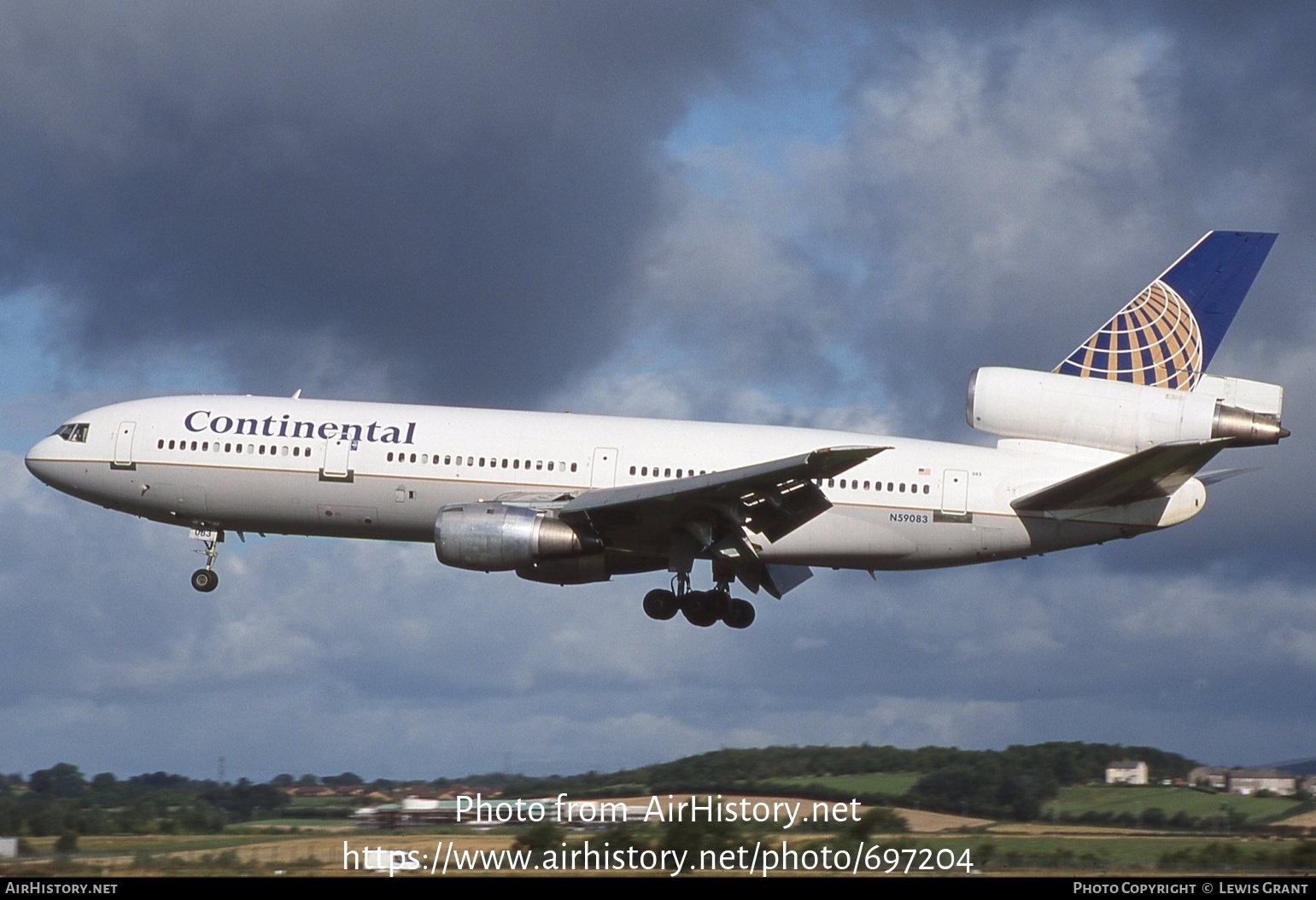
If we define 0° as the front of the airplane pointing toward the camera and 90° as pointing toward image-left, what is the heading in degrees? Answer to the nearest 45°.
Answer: approximately 90°
